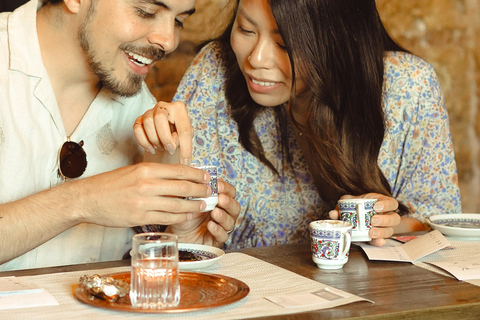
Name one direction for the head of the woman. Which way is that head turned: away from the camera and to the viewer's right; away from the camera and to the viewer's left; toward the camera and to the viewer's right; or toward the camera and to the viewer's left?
toward the camera and to the viewer's left

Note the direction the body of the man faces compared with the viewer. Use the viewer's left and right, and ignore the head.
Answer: facing the viewer and to the right of the viewer

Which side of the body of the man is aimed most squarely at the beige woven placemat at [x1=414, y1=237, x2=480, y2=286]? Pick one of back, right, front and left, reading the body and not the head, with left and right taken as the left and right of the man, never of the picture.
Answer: front

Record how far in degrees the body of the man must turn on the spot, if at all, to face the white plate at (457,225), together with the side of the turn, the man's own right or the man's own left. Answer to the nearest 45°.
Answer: approximately 45° to the man's own left

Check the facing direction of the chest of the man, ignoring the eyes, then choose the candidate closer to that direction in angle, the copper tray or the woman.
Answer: the copper tray

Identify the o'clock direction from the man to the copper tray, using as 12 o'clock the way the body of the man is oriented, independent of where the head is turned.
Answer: The copper tray is roughly at 1 o'clock from the man.

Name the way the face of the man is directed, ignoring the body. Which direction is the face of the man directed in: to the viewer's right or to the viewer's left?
to the viewer's right

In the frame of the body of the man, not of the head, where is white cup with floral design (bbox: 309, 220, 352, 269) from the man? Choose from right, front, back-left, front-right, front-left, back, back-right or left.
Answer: front

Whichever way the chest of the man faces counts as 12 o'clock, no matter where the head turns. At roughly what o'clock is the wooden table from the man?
The wooden table is roughly at 12 o'clock from the man.
